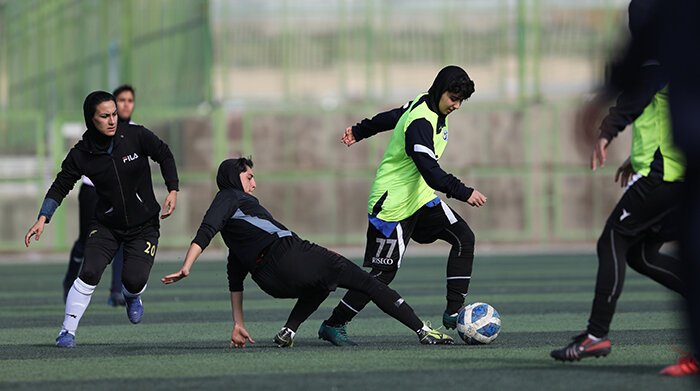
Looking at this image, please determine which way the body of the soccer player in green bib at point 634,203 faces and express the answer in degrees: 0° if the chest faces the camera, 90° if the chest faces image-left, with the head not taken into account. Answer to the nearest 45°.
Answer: approximately 90°

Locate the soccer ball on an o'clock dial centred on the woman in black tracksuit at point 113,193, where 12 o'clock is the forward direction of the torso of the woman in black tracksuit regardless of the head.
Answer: The soccer ball is roughly at 10 o'clock from the woman in black tracksuit.

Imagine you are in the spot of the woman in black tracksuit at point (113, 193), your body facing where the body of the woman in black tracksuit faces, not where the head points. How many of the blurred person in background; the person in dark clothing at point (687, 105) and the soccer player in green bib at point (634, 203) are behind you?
1

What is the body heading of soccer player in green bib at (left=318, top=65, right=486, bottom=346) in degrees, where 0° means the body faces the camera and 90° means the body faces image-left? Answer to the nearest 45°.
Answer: approximately 270°

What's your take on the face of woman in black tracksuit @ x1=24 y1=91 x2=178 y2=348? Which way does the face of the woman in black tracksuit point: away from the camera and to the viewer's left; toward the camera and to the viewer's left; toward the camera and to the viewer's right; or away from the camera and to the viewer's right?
toward the camera and to the viewer's right

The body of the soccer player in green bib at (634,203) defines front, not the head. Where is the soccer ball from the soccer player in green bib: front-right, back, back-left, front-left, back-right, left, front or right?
front-right

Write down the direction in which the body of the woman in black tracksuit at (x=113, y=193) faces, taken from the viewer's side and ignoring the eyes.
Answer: toward the camera

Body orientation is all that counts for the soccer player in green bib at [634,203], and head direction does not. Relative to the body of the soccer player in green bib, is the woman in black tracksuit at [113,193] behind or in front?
in front

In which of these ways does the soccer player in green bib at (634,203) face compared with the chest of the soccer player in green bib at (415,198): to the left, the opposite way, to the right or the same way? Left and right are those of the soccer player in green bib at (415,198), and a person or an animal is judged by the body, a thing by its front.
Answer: the opposite way

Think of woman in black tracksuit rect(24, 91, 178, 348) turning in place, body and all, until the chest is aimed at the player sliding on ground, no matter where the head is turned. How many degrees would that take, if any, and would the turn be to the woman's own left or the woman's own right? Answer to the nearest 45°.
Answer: approximately 45° to the woman's own left
